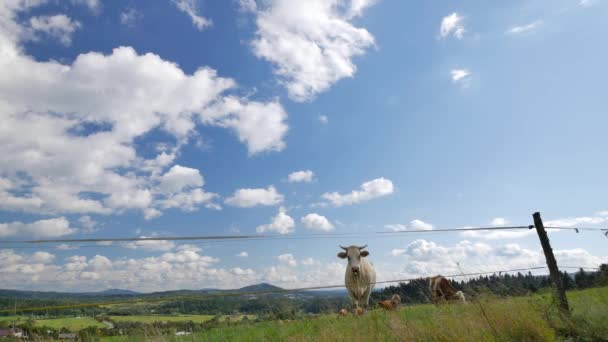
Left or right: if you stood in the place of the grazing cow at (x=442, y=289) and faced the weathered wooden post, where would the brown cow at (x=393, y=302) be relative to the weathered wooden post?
right

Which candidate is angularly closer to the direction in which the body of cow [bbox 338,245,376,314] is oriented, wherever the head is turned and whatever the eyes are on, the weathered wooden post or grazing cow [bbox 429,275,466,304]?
the weathered wooden post

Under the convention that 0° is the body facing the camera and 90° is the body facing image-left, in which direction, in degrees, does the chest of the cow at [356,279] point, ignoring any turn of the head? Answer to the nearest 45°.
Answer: approximately 0°

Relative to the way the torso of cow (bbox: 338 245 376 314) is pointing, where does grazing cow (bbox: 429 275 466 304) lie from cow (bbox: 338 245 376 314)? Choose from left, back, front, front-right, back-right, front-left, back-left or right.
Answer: left

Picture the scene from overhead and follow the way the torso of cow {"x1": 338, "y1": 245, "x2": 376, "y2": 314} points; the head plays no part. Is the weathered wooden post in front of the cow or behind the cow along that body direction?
in front
